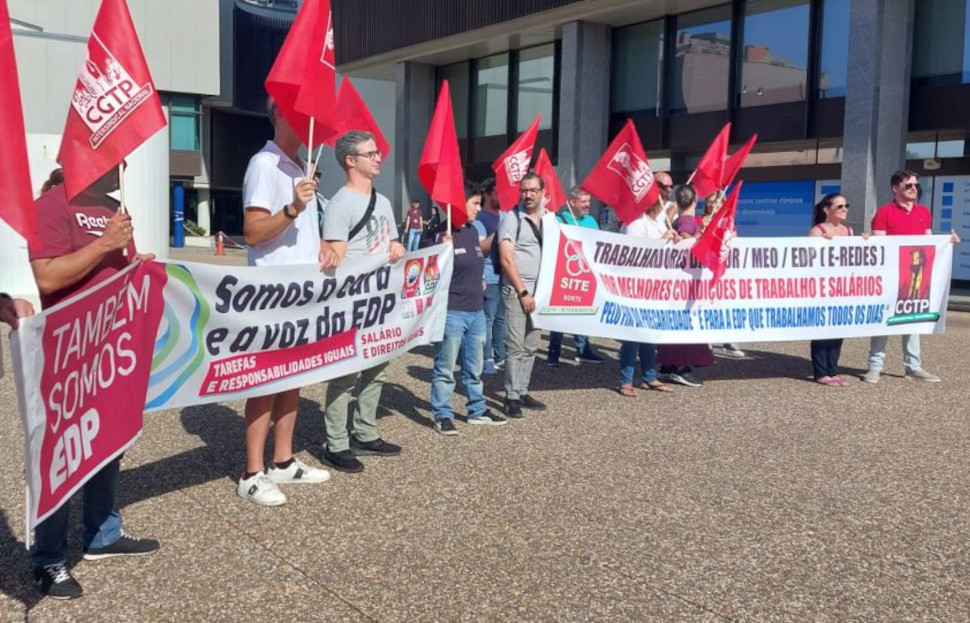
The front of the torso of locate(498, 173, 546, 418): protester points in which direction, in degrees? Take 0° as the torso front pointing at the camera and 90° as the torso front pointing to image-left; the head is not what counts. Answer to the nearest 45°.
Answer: approximately 315°

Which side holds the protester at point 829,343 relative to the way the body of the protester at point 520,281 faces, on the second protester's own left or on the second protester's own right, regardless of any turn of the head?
on the second protester's own left

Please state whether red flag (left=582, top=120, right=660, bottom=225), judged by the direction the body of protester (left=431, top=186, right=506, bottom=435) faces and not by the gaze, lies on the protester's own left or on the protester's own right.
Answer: on the protester's own left

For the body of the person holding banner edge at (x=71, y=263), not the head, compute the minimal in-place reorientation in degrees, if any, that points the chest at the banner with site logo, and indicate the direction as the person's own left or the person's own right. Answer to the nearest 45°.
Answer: approximately 90° to the person's own left

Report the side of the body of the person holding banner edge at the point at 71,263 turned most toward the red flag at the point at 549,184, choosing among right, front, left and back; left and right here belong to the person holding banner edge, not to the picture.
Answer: left

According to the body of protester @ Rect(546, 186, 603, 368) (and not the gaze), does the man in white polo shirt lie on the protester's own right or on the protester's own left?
on the protester's own right

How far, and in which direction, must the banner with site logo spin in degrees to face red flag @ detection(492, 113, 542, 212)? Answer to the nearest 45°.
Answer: approximately 90° to its right

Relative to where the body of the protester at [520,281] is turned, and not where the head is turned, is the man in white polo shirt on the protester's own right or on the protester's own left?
on the protester's own right
